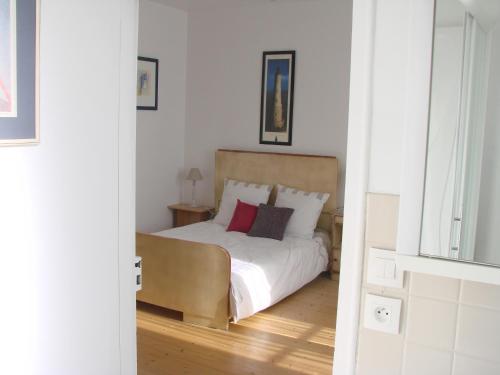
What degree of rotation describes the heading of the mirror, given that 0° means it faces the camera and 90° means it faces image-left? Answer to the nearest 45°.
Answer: approximately 45°

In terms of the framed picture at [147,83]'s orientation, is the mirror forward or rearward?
forward

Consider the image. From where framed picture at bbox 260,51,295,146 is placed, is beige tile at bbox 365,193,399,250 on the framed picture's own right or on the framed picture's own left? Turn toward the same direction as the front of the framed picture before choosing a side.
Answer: on the framed picture's own left

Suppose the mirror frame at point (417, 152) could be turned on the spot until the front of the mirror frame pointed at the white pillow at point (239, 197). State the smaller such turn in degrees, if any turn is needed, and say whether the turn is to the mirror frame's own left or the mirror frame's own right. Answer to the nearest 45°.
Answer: approximately 90° to the mirror frame's own right

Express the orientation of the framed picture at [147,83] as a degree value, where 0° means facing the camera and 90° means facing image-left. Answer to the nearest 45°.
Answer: approximately 315°

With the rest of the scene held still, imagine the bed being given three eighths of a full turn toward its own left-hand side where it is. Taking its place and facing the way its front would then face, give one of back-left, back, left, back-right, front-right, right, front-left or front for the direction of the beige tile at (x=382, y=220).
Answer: right

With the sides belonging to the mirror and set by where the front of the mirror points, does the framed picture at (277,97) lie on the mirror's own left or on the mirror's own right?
on the mirror's own right
